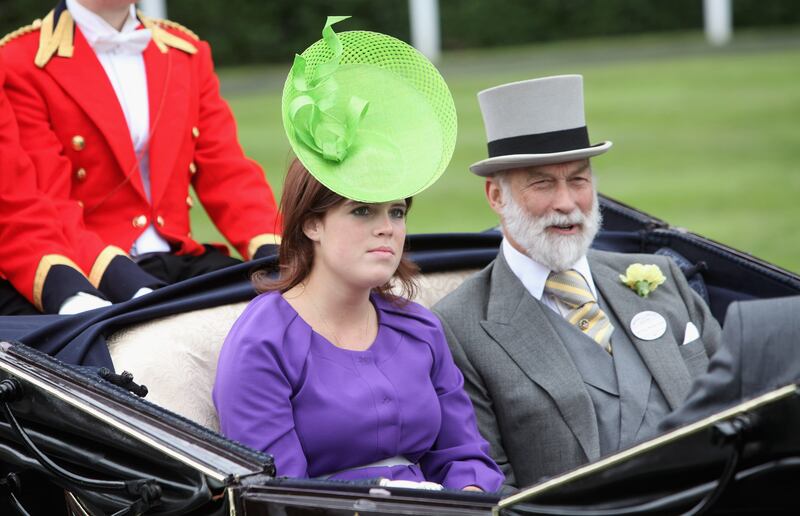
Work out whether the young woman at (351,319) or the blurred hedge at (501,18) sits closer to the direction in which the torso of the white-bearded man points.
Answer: the young woman

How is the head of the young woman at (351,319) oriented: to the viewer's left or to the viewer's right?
to the viewer's right

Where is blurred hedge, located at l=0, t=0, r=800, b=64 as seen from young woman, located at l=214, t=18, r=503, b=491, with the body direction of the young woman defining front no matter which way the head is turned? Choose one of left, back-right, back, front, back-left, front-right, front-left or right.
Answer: back-left

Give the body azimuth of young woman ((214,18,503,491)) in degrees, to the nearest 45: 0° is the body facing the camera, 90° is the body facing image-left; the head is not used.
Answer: approximately 315°

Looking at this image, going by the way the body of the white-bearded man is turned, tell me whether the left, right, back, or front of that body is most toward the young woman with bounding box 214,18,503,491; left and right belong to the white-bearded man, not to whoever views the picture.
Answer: right

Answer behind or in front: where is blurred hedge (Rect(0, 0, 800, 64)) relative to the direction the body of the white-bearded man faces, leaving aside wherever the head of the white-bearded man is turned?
behind

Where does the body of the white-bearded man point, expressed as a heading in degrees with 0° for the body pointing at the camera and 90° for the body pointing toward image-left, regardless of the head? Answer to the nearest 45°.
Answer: approximately 315°

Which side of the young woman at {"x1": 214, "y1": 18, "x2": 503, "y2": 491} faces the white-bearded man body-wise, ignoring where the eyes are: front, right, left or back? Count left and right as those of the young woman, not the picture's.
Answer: left

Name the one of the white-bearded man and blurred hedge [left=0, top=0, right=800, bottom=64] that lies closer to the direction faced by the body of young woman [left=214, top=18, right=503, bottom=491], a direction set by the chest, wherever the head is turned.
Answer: the white-bearded man
